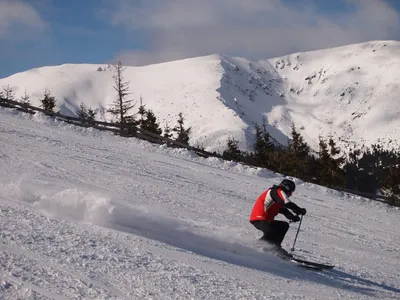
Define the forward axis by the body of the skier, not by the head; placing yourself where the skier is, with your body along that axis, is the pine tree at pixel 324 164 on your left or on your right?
on your left

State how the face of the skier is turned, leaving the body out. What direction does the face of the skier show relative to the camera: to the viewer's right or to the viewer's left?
to the viewer's right

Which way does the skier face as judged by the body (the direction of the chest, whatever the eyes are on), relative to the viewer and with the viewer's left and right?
facing to the right of the viewer

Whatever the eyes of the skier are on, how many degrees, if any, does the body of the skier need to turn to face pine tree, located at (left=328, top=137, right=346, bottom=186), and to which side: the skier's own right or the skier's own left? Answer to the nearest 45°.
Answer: approximately 90° to the skier's own left

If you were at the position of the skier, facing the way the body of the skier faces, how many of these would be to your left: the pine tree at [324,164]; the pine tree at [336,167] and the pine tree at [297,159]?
3

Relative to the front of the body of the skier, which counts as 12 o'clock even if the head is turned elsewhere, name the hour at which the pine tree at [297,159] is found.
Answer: The pine tree is roughly at 9 o'clock from the skier.
